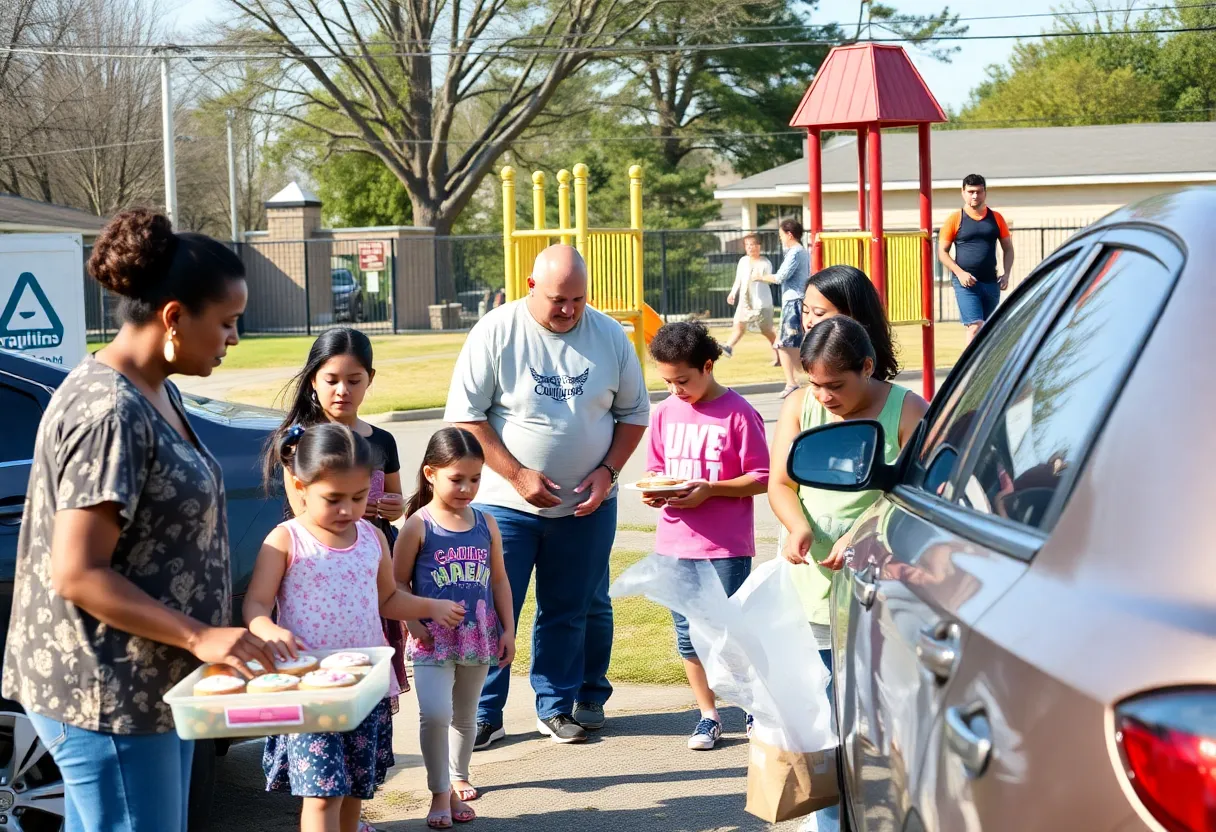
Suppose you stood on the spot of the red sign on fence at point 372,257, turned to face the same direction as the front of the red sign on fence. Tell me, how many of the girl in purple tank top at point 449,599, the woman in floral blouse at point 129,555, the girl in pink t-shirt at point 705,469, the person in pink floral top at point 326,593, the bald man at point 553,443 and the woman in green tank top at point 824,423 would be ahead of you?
6

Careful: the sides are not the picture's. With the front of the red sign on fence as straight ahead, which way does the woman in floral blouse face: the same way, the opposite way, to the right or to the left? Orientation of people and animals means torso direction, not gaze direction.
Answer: to the left

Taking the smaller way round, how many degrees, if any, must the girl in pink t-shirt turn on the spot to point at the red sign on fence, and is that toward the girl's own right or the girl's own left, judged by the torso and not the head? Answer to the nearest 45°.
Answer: approximately 135° to the girl's own right

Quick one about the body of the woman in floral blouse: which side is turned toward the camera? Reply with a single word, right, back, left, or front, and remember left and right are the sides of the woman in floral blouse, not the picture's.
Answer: right

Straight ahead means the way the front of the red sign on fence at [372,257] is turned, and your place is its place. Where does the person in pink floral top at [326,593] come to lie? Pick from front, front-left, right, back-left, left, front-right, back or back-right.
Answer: front

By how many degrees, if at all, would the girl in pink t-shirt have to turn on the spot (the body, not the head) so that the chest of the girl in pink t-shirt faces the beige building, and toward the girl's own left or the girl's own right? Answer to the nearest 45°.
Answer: approximately 135° to the girl's own right

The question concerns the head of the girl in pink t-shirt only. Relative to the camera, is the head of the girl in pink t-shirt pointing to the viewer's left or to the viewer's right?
to the viewer's left

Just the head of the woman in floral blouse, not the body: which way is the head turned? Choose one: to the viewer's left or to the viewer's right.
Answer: to the viewer's right

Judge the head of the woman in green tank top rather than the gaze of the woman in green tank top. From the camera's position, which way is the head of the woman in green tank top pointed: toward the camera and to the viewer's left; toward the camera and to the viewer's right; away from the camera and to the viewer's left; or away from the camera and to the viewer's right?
toward the camera and to the viewer's left

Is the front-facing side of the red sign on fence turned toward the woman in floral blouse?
yes

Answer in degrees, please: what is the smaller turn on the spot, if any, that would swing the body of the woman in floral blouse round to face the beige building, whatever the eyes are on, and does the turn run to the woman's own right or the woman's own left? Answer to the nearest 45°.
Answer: approximately 45° to the woman's own left

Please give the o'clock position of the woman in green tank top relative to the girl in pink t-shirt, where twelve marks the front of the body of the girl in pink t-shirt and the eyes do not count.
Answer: The woman in green tank top is roughly at 10 o'clock from the girl in pink t-shirt.

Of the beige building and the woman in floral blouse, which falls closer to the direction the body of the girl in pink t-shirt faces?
the woman in floral blouse

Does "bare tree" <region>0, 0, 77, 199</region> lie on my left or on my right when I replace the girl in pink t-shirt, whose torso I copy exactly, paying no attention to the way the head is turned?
on my right

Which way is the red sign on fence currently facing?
toward the camera
